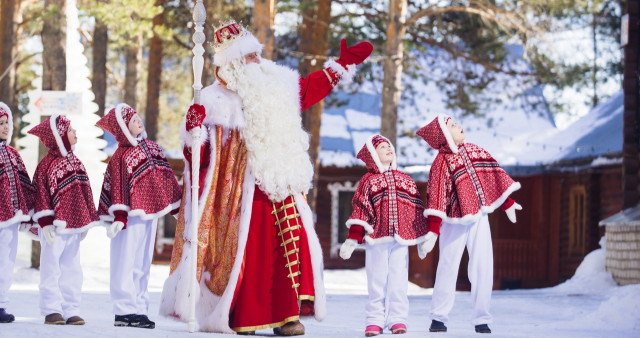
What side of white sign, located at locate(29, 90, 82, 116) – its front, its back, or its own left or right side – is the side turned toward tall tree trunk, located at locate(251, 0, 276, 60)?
left

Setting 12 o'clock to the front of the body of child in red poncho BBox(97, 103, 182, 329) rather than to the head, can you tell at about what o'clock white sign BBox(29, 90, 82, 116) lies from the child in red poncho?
The white sign is roughly at 7 o'clock from the child in red poncho.
